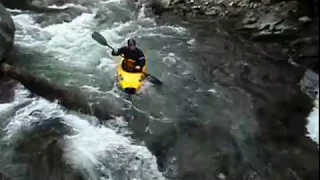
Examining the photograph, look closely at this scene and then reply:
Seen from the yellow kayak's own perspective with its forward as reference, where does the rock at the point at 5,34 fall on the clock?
The rock is roughly at 4 o'clock from the yellow kayak.

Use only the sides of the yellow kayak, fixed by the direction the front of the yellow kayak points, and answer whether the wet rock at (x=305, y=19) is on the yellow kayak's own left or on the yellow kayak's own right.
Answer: on the yellow kayak's own left

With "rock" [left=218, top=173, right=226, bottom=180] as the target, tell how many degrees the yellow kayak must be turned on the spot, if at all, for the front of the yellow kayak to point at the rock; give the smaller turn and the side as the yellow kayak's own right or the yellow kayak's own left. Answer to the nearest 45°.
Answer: approximately 45° to the yellow kayak's own left

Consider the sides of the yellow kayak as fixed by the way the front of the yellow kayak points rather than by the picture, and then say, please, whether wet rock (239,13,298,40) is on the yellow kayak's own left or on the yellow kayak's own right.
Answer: on the yellow kayak's own left

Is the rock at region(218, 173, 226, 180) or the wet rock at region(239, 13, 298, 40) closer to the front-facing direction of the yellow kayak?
the rock

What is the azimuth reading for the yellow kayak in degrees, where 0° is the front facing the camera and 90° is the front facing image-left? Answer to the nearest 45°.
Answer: approximately 0°

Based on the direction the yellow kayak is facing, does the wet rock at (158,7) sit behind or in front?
behind
